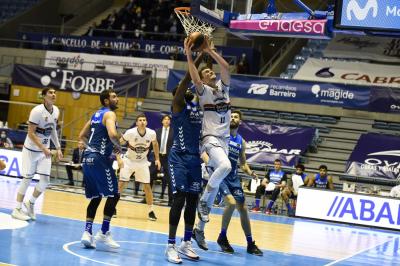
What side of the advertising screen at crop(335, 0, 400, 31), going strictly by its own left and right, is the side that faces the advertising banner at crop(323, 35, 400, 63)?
back

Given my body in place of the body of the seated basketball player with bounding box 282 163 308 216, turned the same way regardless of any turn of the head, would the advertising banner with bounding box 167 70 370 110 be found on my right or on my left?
on my right

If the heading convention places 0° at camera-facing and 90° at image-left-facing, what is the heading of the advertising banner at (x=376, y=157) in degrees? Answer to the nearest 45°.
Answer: approximately 0°

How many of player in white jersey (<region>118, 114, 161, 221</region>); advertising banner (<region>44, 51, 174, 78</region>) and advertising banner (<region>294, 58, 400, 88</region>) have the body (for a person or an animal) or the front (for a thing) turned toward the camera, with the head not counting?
3

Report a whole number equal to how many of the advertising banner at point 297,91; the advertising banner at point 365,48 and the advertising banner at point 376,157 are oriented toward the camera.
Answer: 3

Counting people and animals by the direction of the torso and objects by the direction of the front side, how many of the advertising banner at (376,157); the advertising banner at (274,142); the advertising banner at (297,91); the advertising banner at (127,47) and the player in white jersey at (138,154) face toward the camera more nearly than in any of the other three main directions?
5

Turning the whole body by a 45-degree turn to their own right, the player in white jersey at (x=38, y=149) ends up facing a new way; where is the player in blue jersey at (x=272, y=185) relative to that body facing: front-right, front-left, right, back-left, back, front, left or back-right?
back-left

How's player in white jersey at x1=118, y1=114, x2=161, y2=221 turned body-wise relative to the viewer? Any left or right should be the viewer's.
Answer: facing the viewer

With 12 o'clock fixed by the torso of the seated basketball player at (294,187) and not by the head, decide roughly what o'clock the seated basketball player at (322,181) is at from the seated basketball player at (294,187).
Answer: the seated basketball player at (322,181) is roughly at 8 o'clock from the seated basketball player at (294,187).

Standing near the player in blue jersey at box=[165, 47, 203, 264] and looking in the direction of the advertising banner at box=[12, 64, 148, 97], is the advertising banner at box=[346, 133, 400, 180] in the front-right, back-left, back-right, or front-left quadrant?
front-right

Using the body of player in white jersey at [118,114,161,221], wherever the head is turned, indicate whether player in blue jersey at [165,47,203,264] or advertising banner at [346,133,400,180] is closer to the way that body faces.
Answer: the player in blue jersey

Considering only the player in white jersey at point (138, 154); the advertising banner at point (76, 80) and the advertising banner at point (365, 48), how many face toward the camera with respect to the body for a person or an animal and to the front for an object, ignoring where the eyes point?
3

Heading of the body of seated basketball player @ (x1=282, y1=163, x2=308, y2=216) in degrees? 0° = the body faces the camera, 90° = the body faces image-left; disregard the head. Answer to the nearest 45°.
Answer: approximately 45°

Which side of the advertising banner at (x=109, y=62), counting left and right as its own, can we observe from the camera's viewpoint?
front

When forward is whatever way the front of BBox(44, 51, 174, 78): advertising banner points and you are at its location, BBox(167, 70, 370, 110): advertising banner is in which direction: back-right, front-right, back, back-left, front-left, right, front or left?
front-left

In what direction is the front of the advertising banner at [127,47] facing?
toward the camera
